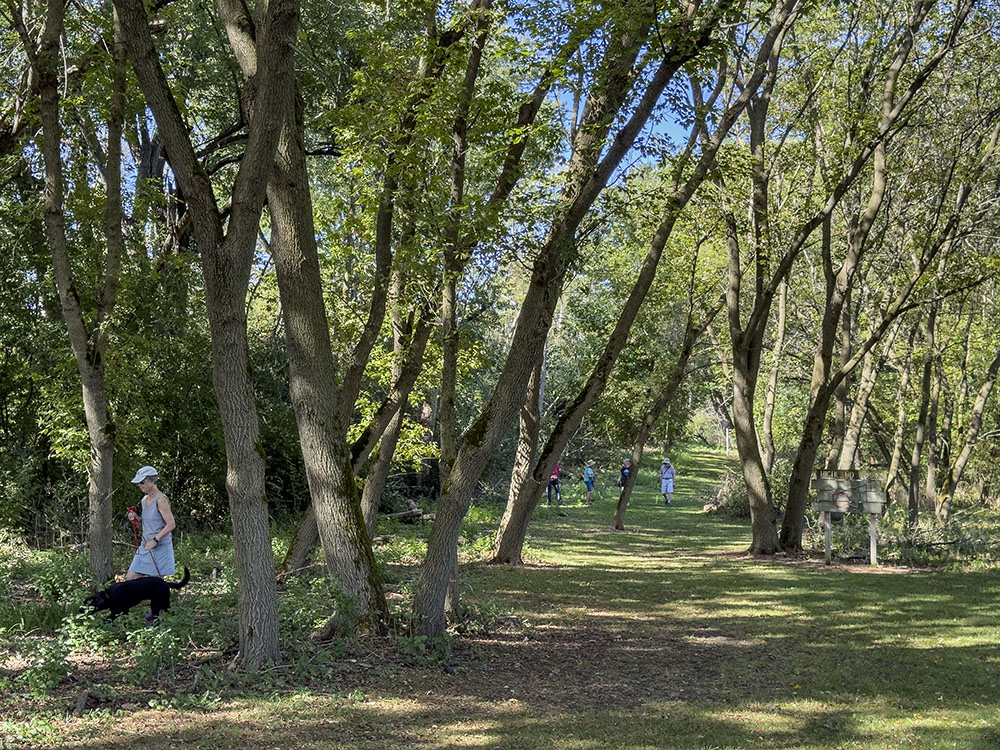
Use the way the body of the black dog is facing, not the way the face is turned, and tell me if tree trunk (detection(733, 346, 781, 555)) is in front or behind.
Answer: behind

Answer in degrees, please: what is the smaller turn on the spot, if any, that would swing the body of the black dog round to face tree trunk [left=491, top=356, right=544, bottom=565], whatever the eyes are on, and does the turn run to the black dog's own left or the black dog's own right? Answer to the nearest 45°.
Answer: approximately 135° to the black dog's own right

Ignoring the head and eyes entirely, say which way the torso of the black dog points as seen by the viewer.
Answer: to the viewer's left

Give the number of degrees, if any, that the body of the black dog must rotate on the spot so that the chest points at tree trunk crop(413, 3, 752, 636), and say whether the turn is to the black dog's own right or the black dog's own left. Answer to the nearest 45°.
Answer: approximately 180°

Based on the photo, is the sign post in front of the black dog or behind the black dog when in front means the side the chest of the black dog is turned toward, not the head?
behind

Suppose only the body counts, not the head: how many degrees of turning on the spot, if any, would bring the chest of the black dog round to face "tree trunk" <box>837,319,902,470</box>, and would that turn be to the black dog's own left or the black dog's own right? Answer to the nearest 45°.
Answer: approximately 135° to the black dog's own right
